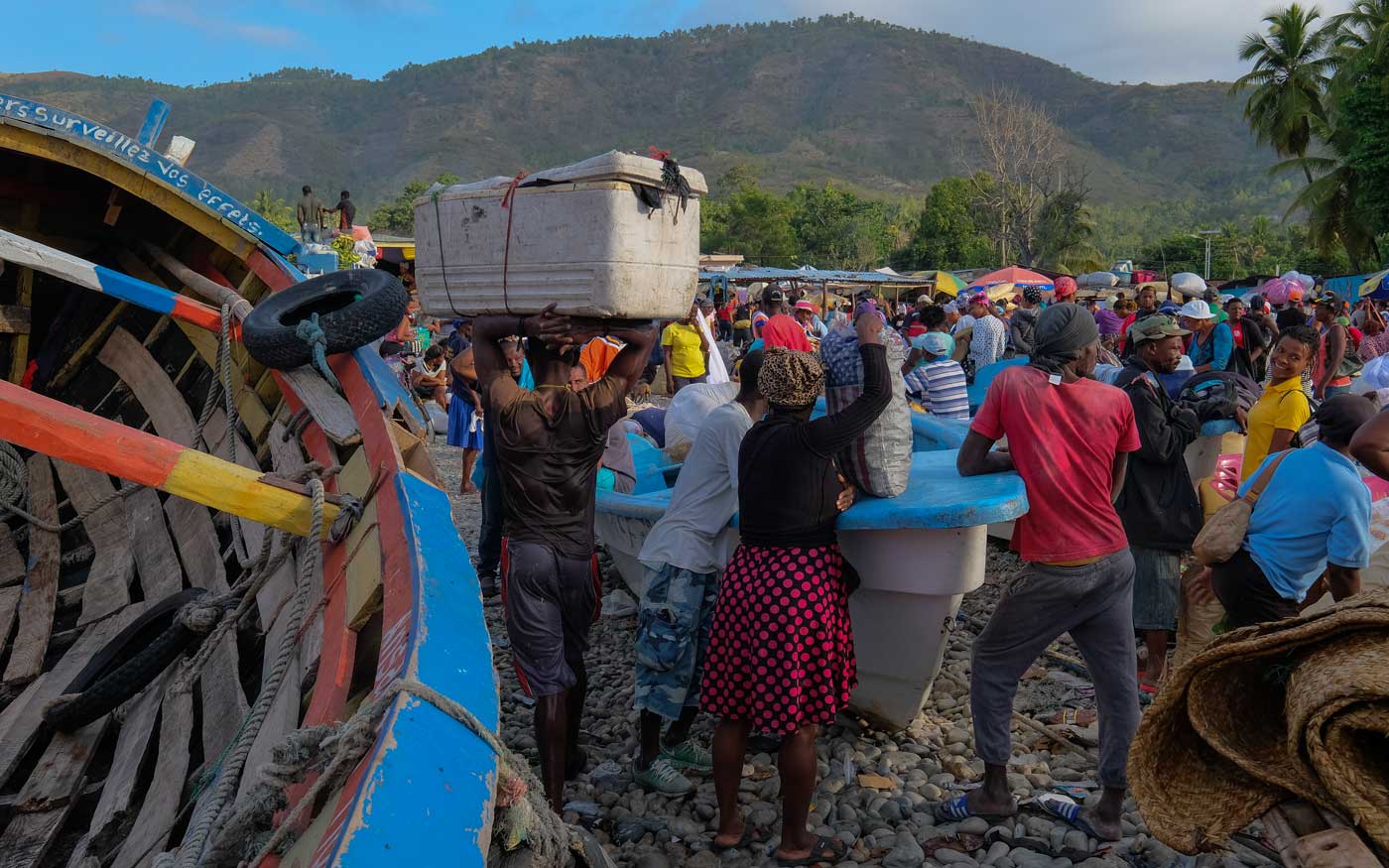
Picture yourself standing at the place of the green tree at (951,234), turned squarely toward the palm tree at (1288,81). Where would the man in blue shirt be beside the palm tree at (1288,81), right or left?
right

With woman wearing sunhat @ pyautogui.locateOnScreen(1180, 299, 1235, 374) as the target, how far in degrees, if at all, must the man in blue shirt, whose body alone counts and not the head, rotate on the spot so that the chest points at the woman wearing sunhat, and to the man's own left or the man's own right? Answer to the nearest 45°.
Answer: approximately 45° to the man's own left

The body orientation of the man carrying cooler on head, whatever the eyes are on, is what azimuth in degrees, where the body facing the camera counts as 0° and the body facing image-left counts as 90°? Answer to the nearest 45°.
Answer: approximately 180°

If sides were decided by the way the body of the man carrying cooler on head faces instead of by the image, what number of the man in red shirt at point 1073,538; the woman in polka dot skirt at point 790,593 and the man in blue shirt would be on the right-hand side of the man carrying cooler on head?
3

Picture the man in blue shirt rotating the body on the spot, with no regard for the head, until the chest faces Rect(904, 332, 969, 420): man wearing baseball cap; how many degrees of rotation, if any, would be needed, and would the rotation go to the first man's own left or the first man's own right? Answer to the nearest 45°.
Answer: approximately 90° to the first man's own left

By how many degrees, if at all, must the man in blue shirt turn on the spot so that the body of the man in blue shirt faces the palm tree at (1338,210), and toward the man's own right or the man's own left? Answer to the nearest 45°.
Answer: approximately 45° to the man's own left

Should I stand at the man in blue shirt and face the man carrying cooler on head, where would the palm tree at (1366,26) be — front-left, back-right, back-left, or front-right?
back-right

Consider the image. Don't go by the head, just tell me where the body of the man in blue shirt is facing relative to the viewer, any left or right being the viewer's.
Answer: facing away from the viewer and to the right of the viewer

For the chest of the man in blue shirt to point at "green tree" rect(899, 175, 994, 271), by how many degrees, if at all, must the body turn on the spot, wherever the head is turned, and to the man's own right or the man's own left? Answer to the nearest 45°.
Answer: approximately 45° to the man's own left

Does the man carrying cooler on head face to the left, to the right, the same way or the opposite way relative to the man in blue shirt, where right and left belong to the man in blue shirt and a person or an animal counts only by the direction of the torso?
to the left

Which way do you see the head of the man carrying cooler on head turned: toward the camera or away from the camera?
away from the camera
